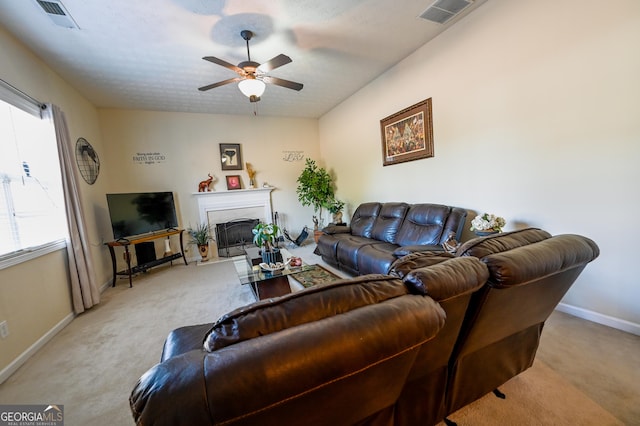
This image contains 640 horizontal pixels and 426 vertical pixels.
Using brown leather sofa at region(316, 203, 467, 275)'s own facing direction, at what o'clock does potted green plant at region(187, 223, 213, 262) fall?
The potted green plant is roughly at 2 o'clock from the brown leather sofa.

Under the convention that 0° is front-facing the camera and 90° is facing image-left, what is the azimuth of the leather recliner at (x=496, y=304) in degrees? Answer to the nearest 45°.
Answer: approximately 135°

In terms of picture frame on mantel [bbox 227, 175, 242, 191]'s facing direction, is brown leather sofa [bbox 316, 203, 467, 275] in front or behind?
in front

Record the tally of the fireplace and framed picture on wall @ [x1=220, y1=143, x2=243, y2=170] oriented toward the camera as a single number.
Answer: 2

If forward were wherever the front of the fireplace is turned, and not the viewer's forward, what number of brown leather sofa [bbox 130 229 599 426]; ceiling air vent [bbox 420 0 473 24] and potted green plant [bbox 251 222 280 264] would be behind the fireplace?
0

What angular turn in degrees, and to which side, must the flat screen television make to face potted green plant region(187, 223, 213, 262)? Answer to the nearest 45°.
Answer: approximately 45° to its left

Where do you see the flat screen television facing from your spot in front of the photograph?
facing the viewer and to the right of the viewer

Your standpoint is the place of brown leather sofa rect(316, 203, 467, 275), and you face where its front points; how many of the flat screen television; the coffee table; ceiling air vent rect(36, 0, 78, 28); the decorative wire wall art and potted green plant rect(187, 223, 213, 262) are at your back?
0

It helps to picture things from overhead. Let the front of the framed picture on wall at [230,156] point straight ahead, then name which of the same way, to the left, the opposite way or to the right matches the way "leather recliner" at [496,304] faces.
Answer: the opposite way

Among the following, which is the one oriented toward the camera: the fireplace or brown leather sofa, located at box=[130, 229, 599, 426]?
the fireplace

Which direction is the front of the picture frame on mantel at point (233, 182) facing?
toward the camera

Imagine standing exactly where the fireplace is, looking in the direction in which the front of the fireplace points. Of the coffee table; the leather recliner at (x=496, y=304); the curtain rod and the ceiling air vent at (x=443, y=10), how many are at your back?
0

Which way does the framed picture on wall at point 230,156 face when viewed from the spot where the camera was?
facing the viewer

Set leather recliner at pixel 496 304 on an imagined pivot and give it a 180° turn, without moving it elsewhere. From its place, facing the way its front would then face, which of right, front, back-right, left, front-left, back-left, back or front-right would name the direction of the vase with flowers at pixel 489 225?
back-left

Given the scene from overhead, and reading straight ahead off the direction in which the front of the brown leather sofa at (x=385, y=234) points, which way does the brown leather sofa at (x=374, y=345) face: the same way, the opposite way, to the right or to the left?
to the right

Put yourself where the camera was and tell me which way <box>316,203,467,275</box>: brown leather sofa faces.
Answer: facing the viewer and to the left of the viewer

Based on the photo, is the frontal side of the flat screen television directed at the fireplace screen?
no

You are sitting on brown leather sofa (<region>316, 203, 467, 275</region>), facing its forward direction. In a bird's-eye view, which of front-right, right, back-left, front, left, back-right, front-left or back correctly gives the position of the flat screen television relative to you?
front-right

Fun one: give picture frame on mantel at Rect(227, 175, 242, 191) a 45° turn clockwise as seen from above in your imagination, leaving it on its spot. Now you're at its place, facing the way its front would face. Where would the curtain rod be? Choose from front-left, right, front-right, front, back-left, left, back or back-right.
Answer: front

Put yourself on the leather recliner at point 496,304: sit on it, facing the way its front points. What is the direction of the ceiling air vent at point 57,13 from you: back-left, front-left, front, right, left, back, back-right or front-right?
front-left
